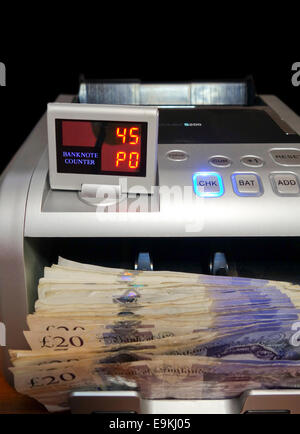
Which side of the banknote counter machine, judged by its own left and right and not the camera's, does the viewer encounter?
front
